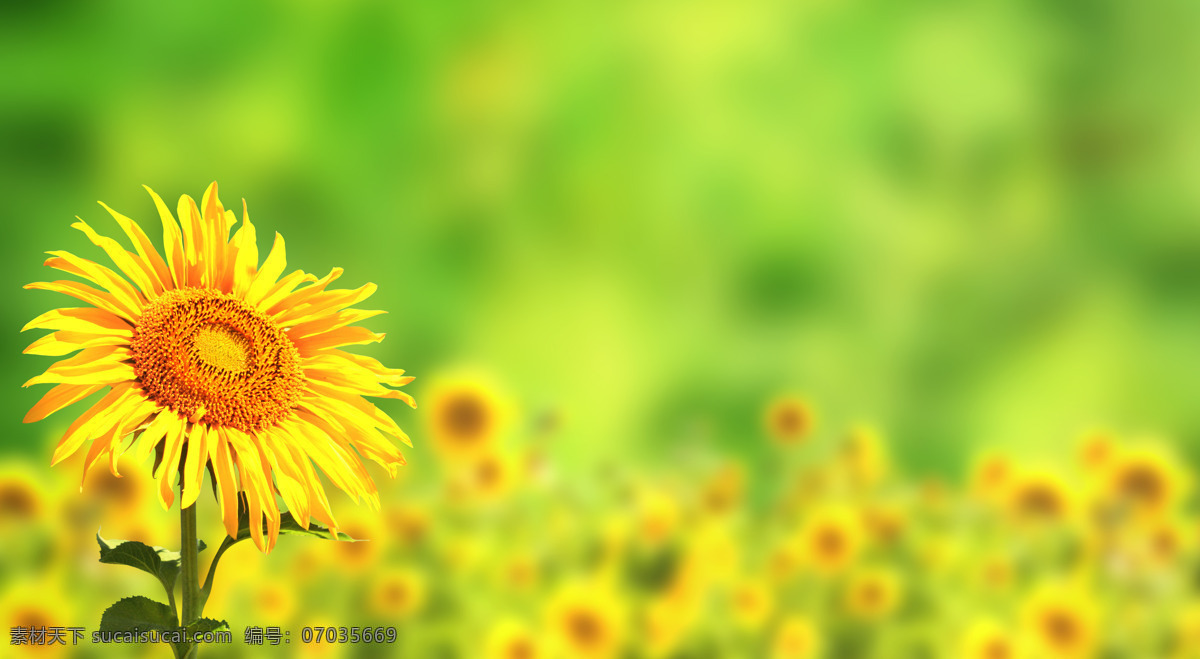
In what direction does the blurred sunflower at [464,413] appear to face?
toward the camera

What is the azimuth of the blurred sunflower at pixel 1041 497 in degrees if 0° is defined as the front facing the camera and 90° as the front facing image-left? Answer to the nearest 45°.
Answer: approximately 0°

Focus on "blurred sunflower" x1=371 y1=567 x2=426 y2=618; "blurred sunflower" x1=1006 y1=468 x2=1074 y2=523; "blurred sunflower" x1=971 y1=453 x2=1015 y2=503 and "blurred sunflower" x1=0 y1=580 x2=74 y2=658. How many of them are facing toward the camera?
4

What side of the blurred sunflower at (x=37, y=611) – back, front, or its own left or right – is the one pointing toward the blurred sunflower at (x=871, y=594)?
left

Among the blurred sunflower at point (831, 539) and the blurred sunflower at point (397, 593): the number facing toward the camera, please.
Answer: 2

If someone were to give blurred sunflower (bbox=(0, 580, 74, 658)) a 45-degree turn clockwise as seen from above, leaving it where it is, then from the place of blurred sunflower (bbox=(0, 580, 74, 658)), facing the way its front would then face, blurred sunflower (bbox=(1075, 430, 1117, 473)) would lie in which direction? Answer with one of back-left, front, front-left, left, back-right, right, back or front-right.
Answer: back-left

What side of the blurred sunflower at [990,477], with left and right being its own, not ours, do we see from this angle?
front

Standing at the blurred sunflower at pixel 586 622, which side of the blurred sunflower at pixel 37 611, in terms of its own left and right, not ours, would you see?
left
